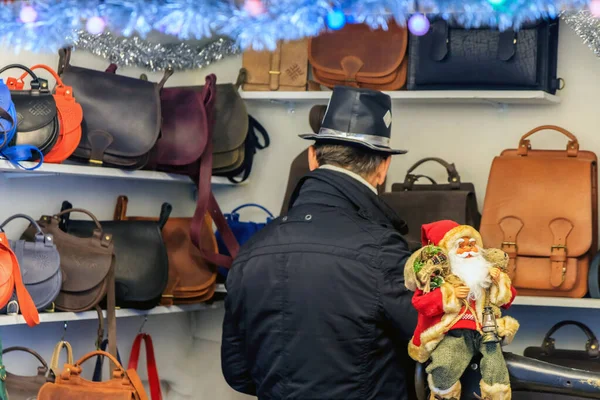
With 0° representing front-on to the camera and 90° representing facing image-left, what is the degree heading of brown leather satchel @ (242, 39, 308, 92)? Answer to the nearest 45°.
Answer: approximately 0°

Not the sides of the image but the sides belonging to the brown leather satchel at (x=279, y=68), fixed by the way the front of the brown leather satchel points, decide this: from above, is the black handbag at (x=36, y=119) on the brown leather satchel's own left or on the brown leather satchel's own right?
on the brown leather satchel's own right

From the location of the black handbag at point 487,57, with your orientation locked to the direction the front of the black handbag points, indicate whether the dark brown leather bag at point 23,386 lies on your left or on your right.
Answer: on your right

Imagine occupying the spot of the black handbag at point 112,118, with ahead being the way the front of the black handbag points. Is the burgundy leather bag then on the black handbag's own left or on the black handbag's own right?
on the black handbag's own left
